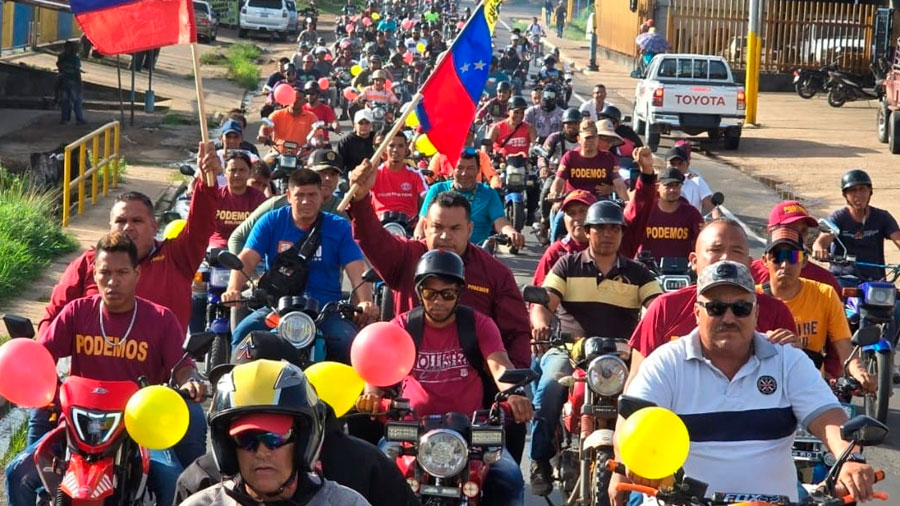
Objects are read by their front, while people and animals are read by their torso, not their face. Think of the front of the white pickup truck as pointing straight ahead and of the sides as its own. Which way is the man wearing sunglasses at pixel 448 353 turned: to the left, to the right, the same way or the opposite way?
the opposite way

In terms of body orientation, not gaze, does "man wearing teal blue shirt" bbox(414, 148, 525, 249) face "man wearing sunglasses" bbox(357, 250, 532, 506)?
yes

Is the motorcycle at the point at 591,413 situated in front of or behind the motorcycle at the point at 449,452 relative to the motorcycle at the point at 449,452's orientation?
behind

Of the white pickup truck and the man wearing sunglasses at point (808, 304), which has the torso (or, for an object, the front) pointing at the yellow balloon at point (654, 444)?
the man wearing sunglasses

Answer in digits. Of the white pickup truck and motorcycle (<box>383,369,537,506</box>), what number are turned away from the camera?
1

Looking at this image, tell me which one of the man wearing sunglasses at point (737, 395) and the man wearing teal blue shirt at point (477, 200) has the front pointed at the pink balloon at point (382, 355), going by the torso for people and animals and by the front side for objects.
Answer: the man wearing teal blue shirt at point (477, 200)

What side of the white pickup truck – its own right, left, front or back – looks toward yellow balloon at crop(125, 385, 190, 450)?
back

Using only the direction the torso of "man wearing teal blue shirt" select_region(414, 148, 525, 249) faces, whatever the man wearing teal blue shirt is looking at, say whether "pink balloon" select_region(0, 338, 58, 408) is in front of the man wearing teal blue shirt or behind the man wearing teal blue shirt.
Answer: in front

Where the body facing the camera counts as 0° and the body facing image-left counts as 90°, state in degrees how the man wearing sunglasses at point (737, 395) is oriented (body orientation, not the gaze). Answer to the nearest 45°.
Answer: approximately 0°

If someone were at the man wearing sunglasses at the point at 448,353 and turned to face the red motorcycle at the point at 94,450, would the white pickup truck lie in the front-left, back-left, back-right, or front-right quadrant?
back-right
